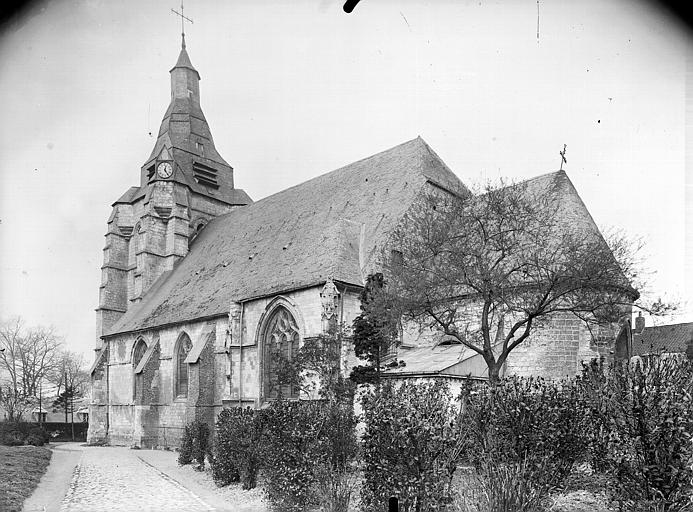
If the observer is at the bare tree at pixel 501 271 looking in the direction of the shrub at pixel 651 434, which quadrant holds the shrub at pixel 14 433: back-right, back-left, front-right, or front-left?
back-right

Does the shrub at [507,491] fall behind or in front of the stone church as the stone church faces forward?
behind

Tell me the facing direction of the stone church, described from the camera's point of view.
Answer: facing away from the viewer and to the left of the viewer

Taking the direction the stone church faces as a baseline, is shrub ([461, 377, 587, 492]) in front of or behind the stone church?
behind

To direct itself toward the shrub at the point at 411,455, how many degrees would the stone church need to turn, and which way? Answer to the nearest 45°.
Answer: approximately 135° to its left

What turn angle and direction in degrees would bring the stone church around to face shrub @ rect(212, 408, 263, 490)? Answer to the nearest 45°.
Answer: approximately 135° to its left

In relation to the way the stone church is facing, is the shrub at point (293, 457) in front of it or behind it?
behind
